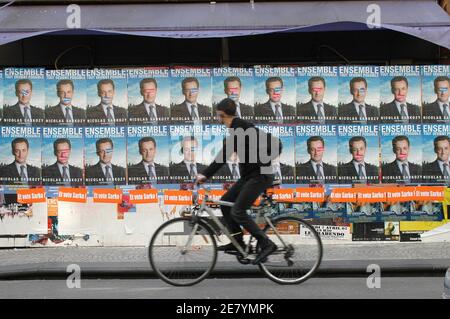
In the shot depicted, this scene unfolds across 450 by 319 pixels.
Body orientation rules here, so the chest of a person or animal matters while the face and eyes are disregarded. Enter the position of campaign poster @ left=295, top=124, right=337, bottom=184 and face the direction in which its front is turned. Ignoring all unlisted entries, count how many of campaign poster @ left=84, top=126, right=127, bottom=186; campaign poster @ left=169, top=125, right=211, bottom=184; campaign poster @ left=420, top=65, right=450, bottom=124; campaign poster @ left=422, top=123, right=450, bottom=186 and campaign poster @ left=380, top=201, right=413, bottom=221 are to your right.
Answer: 2

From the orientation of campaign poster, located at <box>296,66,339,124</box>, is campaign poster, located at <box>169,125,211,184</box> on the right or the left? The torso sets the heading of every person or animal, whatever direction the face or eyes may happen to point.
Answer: on its right

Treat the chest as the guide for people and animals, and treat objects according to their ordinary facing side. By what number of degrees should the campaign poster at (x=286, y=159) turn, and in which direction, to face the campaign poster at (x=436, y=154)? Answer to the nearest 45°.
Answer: approximately 90° to its left

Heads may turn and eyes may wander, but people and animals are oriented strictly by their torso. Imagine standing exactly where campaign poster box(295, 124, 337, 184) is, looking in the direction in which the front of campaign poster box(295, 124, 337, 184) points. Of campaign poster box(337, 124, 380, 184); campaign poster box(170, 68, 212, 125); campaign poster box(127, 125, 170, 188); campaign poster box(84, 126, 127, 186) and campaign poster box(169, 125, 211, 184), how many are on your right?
4

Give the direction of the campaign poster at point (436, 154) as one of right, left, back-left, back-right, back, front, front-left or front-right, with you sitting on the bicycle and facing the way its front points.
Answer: back-right

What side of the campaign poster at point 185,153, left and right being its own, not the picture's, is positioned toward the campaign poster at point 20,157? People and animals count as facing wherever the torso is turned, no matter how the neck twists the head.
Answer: right

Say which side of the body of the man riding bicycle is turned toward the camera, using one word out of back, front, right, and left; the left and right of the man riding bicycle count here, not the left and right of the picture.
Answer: left

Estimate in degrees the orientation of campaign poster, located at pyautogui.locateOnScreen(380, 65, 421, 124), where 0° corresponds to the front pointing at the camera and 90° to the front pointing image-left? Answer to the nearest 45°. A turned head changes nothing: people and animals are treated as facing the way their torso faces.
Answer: approximately 0°

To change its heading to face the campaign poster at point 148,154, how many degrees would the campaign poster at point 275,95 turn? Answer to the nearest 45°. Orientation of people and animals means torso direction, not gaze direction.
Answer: approximately 90° to its right
